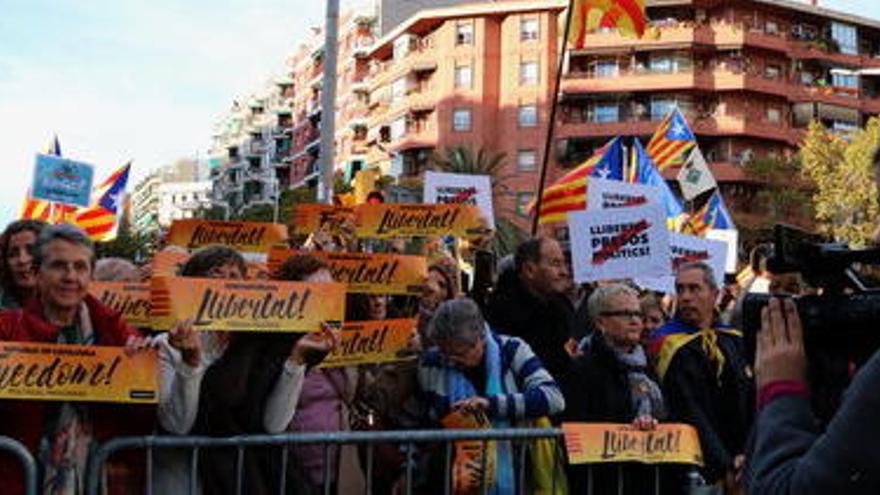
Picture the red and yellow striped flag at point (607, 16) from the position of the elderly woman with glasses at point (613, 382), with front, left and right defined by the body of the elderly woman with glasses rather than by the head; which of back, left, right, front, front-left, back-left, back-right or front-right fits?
back-left

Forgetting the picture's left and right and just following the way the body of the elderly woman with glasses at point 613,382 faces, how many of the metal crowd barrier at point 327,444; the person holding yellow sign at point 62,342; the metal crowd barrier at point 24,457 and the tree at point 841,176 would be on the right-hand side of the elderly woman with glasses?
3

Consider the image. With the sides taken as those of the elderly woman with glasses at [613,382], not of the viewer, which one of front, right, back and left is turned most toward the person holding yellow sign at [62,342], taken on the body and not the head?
right

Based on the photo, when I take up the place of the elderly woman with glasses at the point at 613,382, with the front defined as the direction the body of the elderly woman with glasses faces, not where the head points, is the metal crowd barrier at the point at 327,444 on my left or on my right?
on my right

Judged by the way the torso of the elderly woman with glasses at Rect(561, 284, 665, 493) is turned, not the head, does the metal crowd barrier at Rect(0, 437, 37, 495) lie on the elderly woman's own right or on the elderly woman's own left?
on the elderly woman's own right

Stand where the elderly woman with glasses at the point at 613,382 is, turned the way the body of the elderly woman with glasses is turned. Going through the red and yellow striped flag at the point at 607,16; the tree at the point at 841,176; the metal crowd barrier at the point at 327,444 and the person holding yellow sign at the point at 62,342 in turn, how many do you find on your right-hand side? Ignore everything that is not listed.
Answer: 2

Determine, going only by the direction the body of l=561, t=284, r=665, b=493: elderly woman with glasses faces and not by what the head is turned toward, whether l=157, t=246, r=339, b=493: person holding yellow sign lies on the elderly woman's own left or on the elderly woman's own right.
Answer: on the elderly woman's own right

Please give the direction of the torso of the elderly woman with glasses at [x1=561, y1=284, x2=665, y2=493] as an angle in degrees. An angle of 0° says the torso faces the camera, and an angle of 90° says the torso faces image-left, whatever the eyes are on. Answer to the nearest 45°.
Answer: approximately 315°
